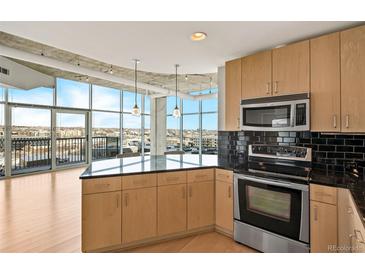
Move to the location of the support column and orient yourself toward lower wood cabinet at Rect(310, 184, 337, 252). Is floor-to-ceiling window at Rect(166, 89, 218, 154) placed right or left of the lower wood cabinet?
left

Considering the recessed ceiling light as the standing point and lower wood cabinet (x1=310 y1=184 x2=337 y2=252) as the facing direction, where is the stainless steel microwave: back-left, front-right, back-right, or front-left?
front-left

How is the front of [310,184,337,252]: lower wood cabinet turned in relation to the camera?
facing the viewer and to the left of the viewer

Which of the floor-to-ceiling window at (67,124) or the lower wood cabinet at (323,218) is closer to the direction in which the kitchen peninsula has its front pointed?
the lower wood cabinet

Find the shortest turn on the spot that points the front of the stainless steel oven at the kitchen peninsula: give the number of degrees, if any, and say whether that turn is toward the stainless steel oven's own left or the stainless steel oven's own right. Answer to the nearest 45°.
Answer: approximately 45° to the stainless steel oven's own right

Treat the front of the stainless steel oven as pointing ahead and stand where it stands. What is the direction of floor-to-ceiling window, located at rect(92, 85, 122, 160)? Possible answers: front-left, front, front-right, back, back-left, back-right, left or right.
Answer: right

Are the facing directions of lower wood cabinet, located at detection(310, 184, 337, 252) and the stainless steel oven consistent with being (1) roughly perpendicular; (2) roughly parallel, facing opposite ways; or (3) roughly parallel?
roughly parallel

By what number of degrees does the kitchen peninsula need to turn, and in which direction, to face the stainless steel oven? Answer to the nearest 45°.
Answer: approximately 45° to its left

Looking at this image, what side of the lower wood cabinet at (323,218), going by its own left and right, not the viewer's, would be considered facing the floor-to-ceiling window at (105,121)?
right

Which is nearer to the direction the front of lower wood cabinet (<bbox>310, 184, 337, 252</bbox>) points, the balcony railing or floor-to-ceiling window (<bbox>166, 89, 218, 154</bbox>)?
the balcony railing

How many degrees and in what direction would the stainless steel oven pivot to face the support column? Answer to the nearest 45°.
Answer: approximately 90° to its right

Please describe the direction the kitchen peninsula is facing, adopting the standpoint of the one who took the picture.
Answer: facing the viewer and to the right of the viewer

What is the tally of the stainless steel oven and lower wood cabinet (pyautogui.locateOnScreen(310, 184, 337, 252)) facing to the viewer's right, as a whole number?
0
